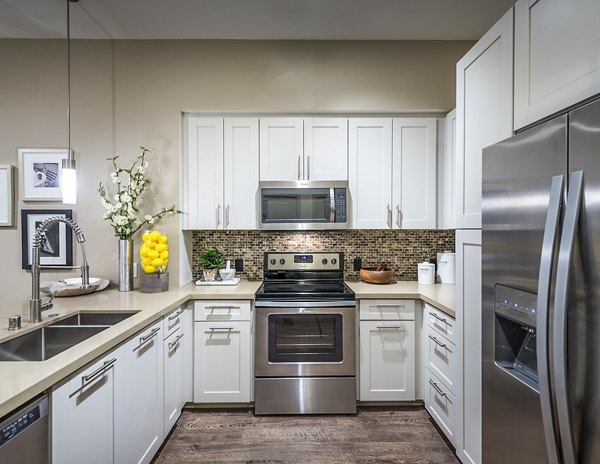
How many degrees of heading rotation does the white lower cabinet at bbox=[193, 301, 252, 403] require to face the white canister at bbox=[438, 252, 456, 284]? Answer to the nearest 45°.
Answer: approximately 90° to its left

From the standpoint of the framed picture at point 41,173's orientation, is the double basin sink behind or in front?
in front

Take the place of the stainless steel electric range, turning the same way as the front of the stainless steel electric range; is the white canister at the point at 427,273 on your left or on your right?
on your left

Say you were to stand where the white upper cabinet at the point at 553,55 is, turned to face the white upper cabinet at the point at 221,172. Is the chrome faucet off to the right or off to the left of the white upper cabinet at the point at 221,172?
left

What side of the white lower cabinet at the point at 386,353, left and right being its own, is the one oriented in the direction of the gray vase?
right

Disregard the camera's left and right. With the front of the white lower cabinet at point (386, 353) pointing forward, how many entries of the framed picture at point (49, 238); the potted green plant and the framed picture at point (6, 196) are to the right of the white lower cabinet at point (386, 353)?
3

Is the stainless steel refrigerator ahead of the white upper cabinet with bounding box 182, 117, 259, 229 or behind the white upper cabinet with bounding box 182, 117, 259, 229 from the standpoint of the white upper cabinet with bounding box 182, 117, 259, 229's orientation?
ahead

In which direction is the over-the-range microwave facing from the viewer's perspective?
toward the camera

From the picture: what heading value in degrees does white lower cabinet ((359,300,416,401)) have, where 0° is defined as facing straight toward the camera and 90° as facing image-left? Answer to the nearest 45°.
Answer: approximately 0°

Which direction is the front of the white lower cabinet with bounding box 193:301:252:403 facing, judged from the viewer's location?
facing the viewer

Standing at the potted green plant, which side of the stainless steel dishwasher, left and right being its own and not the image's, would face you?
left
